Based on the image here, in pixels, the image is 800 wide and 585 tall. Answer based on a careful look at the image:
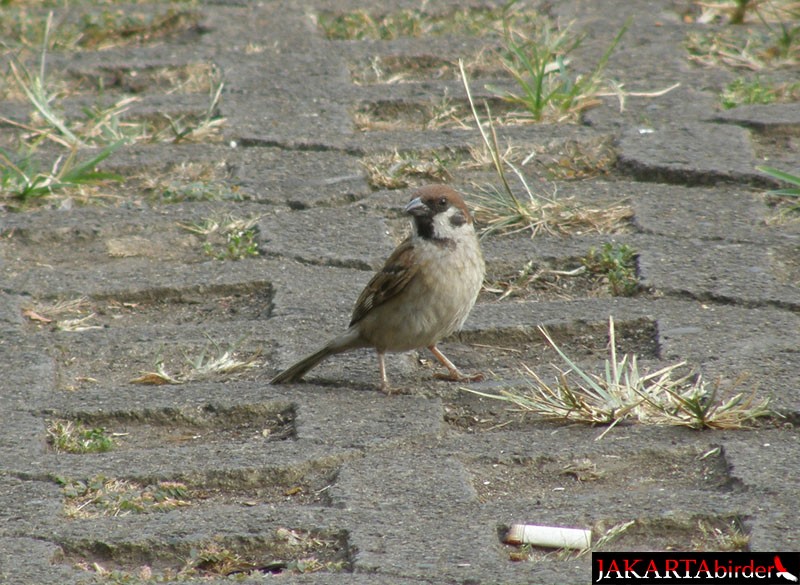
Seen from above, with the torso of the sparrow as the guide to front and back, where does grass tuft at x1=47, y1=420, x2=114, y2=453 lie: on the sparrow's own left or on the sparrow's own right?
on the sparrow's own right

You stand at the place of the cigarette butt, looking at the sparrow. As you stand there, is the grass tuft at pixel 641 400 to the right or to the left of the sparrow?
right

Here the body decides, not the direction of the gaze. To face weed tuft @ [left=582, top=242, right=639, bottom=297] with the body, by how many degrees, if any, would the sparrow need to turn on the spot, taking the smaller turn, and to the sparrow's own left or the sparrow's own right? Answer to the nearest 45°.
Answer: approximately 90° to the sparrow's own left

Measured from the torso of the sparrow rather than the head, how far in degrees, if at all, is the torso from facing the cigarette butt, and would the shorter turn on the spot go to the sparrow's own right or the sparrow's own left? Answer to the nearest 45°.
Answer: approximately 45° to the sparrow's own right

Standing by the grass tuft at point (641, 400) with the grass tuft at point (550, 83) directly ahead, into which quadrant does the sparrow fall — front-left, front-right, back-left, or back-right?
front-left

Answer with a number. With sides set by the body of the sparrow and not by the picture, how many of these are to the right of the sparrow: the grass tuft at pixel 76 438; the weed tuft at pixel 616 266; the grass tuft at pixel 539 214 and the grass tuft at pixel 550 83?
1

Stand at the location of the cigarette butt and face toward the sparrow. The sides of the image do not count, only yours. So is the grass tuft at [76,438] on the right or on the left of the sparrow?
left

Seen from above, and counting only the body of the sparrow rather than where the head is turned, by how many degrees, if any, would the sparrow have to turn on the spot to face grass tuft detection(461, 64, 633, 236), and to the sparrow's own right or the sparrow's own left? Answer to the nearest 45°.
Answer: approximately 90° to the sparrow's own left

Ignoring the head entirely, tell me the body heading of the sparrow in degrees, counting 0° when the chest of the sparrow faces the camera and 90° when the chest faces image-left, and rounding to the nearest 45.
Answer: approximately 315°

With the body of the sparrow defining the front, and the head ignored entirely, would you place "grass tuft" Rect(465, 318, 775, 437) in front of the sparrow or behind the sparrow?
in front

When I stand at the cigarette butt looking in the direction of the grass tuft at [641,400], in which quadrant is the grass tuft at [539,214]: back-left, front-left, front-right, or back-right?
front-left
